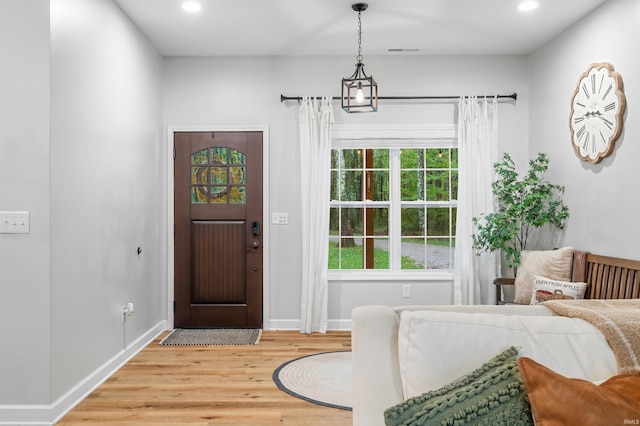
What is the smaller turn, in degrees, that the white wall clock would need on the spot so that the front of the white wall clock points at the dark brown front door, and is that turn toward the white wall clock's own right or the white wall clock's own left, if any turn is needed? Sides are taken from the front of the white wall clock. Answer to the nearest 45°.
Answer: approximately 45° to the white wall clock's own right

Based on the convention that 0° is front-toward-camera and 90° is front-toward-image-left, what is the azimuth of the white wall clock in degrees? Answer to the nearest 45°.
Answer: approximately 45°

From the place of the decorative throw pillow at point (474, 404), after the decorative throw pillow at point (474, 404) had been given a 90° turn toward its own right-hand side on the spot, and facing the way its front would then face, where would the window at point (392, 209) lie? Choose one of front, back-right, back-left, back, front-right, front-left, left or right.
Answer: right

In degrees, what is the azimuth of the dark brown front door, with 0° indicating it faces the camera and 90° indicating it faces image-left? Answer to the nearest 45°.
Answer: approximately 0°

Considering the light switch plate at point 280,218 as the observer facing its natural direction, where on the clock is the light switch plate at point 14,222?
the light switch plate at point 14,222 is roughly at 1 o'clock from the light switch plate at point 280,218.

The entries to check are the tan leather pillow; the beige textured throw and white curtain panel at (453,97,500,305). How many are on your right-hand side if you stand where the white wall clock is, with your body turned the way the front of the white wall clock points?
1

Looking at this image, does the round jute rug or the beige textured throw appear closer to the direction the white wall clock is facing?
the round jute rug

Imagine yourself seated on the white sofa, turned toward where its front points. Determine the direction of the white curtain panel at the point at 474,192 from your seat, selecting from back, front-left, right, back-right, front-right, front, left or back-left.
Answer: back

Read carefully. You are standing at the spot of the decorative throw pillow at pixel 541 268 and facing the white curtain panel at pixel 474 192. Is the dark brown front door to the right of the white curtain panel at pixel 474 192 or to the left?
left
